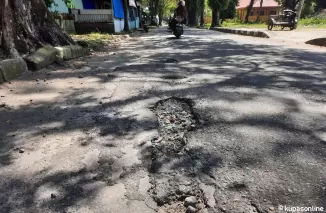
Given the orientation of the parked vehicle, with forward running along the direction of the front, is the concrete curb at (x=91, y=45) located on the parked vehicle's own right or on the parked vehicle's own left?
on the parked vehicle's own left

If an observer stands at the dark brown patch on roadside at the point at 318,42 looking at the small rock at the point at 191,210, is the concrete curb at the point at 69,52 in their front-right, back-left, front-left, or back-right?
front-right

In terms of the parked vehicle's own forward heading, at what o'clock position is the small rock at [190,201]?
The small rock is roughly at 9 o'clock from the parked vehicle.

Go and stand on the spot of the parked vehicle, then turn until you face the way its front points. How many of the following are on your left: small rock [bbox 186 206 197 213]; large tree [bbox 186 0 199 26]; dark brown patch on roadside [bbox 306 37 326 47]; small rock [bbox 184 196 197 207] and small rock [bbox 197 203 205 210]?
4

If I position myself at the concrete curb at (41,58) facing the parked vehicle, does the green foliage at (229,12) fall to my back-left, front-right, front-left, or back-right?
front-left

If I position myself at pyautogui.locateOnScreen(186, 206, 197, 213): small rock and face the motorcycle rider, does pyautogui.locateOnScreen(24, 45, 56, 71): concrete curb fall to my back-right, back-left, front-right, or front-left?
front-left

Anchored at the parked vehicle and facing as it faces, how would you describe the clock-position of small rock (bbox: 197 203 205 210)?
The small rock is roughly at 9 o'clock from the parked vehicle.

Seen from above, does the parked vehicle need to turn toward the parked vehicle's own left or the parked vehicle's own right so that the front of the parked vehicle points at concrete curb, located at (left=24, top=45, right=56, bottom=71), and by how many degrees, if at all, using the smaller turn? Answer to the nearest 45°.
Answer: approximately 90° to the parked vehicle's own left

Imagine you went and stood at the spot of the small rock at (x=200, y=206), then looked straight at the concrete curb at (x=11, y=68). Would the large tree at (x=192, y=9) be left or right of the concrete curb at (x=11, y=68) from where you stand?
right

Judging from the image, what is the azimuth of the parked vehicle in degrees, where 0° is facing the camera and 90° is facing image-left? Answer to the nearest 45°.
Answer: approximately 90°

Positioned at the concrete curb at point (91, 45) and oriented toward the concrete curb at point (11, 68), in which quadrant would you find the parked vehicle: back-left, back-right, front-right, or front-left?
back-left

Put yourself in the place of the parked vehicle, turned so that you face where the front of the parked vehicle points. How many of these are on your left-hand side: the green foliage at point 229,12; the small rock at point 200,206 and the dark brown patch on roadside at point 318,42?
2

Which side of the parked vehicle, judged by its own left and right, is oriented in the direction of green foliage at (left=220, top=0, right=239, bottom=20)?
right

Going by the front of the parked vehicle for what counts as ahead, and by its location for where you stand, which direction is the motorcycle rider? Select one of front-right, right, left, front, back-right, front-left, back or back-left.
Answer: front-left
